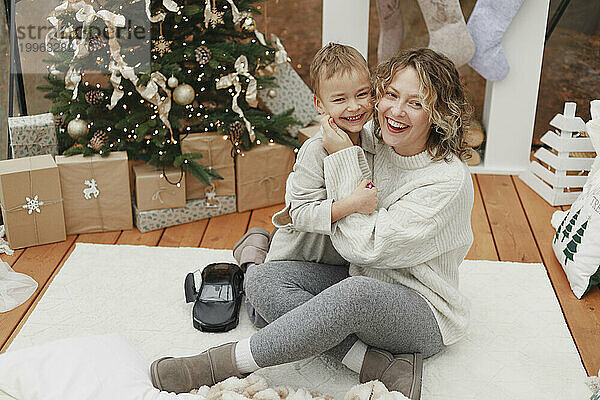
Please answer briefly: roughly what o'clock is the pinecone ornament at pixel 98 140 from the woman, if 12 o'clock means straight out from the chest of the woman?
The pinecone ornament is roughly at 3 o'clock from the woman.

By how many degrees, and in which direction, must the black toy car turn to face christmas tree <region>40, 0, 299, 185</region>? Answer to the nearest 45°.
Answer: approximately 180°

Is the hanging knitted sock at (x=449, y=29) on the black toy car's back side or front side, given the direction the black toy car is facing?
on the back side

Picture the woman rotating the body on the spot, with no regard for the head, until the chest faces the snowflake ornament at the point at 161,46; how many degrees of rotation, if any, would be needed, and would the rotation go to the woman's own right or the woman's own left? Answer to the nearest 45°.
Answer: approximately 90° to the woman's own right

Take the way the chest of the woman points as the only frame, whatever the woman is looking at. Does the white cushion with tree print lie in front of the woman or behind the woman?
behind

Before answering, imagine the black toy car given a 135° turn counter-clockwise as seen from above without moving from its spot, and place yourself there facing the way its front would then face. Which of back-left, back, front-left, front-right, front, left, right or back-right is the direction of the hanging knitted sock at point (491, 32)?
front
